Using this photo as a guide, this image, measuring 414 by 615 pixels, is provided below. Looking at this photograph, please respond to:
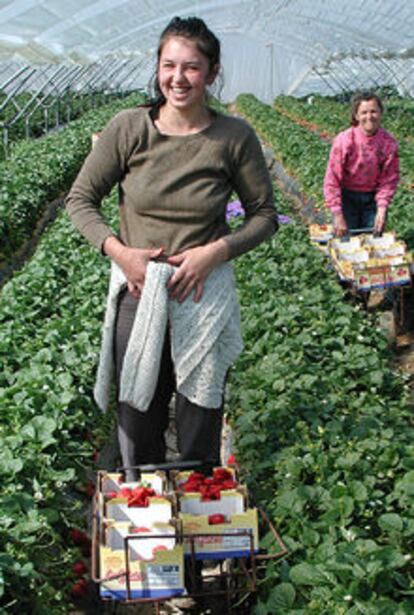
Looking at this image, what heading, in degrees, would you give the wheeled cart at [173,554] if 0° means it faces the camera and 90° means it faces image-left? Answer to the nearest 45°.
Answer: approximately 0°

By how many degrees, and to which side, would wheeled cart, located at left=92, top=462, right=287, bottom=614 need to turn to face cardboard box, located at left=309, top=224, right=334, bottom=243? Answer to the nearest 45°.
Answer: approximately 180°
